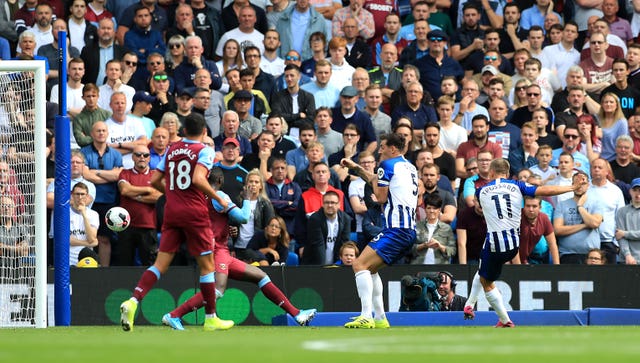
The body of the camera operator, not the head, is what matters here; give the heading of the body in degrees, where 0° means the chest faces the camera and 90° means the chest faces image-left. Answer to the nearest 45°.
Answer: approximately 45°

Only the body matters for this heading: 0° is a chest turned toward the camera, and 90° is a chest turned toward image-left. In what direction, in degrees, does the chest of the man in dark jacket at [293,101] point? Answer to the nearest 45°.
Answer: approximately 0°

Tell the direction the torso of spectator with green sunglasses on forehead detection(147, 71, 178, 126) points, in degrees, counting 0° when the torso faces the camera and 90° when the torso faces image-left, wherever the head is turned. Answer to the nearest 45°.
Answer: approximately 0°

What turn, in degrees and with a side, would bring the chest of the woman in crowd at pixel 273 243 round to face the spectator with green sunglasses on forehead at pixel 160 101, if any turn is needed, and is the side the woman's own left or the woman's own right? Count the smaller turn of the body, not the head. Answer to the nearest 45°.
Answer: approximately 135° to the woman's own right
